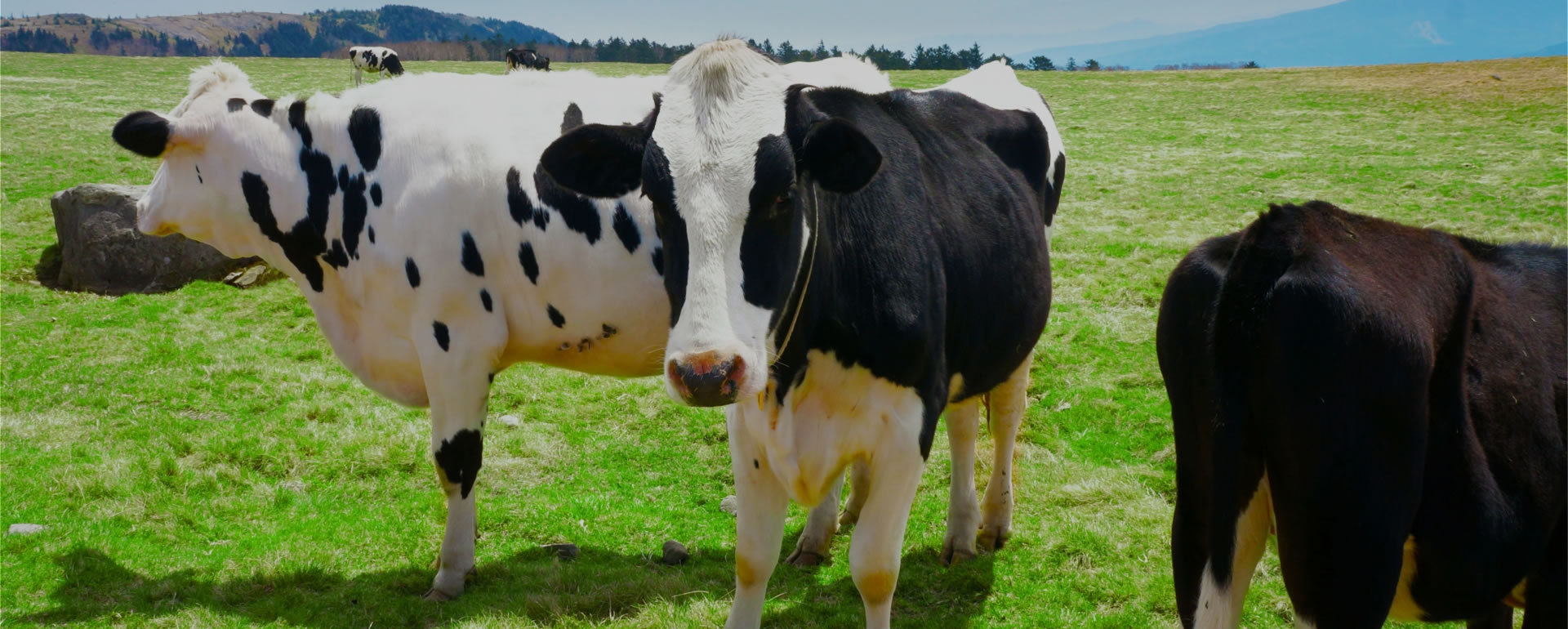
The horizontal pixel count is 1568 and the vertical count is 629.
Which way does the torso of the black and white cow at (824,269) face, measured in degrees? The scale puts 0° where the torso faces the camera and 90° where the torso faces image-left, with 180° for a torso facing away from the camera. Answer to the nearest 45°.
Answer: approximately 45°

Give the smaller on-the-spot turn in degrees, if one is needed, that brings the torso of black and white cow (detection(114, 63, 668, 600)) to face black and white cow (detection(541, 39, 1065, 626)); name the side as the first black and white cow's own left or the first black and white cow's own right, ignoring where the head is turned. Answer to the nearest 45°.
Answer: approximately 135° to the first black and white cow's own left

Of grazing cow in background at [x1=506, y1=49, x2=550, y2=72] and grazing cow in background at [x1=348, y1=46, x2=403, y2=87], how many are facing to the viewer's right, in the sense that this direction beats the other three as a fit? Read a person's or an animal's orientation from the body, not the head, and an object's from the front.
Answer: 2

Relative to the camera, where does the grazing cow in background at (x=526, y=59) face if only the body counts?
to the viewer's right

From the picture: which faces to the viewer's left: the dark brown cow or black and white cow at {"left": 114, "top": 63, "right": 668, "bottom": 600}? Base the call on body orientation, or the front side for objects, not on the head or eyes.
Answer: the black and white cow

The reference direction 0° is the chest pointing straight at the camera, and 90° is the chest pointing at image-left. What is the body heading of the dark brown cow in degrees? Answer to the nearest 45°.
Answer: approximately 225°

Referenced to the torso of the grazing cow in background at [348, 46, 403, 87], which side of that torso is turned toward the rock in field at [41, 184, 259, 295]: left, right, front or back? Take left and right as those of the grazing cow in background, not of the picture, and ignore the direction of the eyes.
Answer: right

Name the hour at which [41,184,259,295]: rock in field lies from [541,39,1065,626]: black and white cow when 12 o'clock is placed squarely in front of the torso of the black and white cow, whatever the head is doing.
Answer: The rock in field is roughly at 3 o'clock from the black and white cow.

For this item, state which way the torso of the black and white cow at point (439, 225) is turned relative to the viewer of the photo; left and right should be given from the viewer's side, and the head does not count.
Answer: facing to the left of the viewer

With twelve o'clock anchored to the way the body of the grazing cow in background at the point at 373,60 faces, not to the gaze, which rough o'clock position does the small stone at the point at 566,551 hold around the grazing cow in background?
The small stone is roughly at 3 o'clock from the grazing cow in background.
